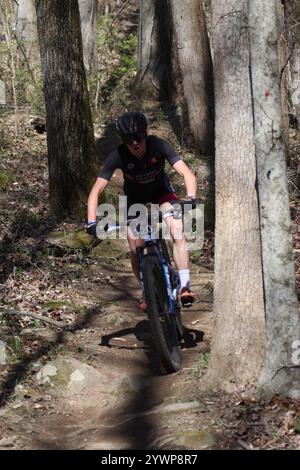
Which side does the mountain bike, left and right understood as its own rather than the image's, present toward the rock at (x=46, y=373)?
right

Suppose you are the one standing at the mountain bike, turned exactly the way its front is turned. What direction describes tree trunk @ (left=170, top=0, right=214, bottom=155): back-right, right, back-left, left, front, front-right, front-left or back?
back

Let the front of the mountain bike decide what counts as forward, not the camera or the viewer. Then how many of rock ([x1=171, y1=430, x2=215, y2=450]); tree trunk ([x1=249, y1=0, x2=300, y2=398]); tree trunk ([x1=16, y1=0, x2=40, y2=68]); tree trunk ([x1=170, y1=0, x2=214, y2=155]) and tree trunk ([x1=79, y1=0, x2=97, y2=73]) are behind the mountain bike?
3

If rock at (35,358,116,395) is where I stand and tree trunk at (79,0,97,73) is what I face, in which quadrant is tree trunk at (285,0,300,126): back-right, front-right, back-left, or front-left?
front-right

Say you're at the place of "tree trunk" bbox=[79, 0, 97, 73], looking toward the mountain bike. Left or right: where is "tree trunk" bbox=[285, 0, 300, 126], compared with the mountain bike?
left

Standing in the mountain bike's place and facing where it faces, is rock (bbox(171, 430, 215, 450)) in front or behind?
in front

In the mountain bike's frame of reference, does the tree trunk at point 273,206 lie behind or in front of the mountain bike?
in front

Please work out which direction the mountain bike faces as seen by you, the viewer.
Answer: facing the viewer

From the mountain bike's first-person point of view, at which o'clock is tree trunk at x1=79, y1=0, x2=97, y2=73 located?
The tree trunk is roughly at 6 o'clock from the mountain bike.

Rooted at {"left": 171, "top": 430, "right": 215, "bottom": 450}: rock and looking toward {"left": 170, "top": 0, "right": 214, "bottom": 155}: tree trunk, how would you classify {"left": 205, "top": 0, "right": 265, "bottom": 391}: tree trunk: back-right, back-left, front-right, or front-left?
front-right

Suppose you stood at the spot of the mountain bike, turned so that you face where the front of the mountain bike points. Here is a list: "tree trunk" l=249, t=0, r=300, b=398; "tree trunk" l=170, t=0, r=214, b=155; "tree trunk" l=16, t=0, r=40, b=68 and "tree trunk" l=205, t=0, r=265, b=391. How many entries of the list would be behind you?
2

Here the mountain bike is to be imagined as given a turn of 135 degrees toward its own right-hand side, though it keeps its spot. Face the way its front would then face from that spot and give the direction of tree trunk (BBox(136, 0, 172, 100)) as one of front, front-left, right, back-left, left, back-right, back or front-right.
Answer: front-right

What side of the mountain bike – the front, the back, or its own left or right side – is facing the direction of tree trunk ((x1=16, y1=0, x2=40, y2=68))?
back

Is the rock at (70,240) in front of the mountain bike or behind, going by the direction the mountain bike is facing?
behind

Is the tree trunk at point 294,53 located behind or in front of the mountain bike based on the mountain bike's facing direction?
behind

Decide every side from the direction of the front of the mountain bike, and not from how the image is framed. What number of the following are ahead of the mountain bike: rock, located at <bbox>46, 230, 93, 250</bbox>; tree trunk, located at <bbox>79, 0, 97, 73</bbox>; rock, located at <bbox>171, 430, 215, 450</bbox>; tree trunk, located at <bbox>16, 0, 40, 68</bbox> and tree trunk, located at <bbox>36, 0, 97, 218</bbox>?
1

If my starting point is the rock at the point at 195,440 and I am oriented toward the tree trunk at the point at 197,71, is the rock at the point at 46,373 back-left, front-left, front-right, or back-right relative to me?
front-left
